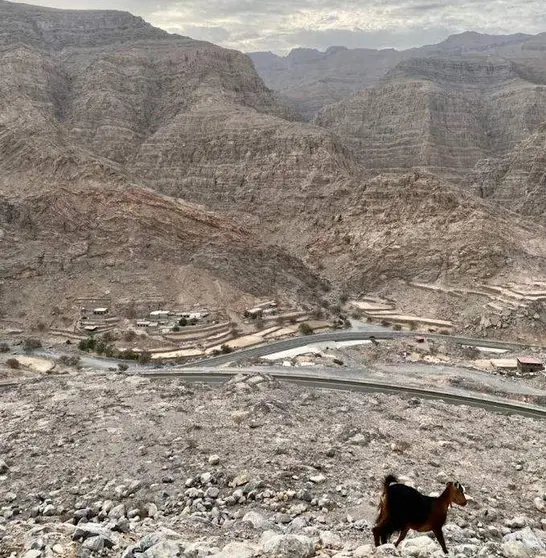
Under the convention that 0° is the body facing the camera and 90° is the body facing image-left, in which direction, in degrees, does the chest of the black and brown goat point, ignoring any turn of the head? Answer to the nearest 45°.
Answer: approximately 270°

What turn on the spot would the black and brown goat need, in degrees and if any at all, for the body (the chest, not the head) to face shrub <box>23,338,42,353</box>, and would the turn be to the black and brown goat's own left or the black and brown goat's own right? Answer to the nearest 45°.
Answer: approximately 135° to the black and brown goat's own left

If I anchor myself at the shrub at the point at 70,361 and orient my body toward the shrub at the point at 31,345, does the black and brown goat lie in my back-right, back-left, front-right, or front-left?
back-left

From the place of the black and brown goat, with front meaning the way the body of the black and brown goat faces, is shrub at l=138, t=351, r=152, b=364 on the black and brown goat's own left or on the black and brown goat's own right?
on the black and brown goat's own left

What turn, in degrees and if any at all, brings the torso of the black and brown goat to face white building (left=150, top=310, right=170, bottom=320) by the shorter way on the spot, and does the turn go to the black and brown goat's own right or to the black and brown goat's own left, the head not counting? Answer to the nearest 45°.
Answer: approximately 135° to the black and brown goat's own left

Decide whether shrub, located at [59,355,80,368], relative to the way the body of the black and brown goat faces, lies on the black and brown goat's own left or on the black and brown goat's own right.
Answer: on the black and brown goat's own left

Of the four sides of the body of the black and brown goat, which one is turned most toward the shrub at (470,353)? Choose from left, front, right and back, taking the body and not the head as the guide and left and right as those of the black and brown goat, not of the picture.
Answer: left

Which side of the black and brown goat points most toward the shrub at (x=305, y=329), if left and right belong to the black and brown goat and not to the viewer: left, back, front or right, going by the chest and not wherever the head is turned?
left

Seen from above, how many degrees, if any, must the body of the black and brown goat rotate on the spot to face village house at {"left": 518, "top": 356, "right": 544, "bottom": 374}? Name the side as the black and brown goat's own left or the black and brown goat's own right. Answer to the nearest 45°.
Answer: approximately 90° to the black and brown goat's own left

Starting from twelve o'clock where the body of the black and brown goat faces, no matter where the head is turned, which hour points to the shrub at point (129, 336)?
The shrub is roughly at 8 o'clock from the black and brown goat.
